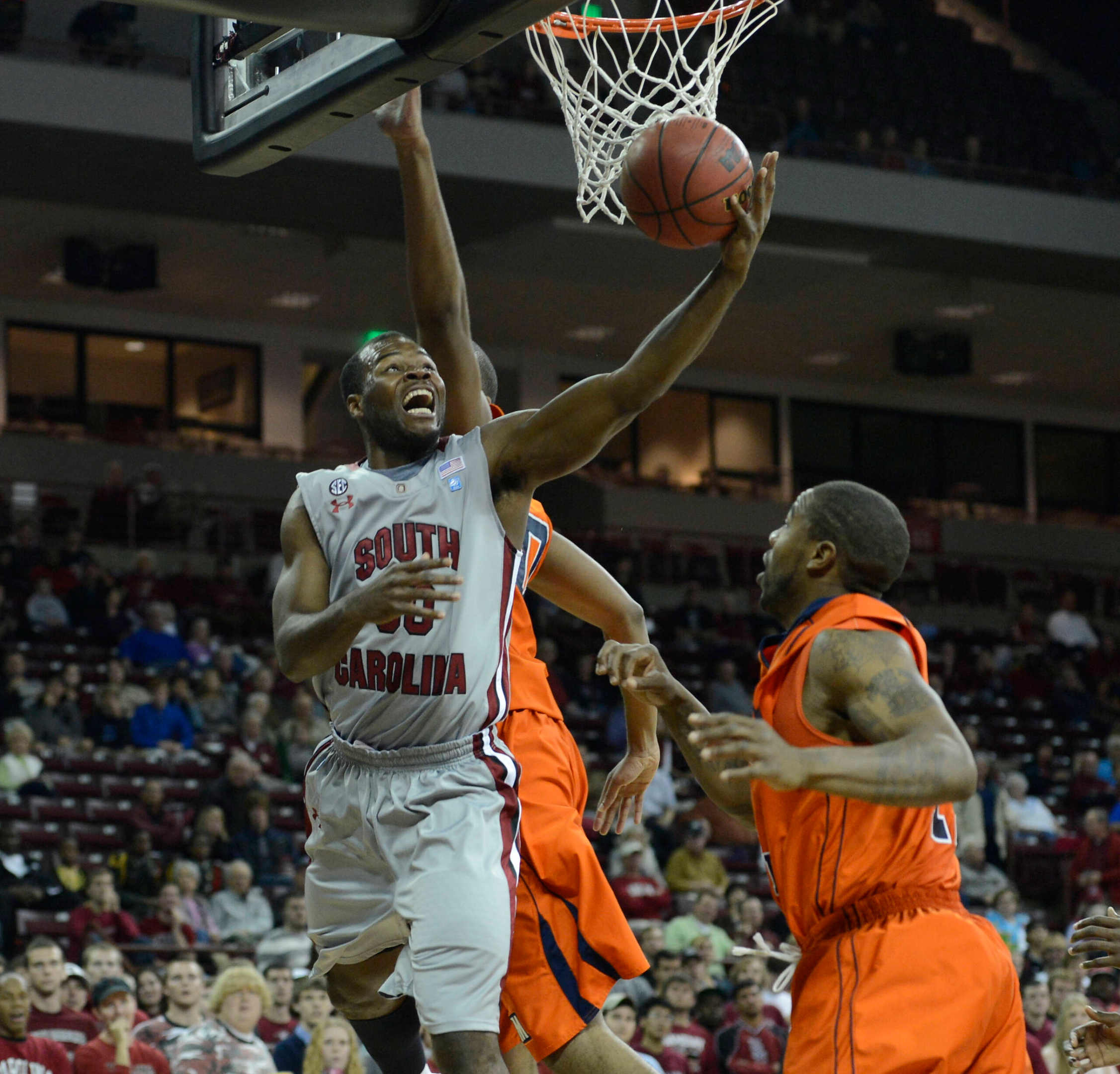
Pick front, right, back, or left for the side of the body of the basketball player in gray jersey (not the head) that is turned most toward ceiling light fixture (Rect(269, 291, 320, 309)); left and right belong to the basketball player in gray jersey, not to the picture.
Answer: back

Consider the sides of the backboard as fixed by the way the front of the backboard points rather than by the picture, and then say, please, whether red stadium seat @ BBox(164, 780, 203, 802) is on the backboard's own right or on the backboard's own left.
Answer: on the backboard's own left

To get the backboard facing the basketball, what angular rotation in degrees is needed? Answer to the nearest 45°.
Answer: approximately 45° to its right

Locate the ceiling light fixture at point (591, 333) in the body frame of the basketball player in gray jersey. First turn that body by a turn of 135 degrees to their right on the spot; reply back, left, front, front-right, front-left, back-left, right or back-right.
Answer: front-right

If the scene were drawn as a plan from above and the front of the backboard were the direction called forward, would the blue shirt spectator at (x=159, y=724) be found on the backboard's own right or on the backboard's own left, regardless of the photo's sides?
on the backboard's own left

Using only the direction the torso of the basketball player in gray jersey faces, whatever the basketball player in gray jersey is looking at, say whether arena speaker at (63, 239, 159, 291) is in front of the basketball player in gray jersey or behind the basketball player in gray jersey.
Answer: behind

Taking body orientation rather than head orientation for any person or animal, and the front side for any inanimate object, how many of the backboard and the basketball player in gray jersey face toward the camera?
1

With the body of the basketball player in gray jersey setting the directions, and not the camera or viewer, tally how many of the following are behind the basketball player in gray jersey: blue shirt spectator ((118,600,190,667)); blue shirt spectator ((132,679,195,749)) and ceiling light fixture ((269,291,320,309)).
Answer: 3

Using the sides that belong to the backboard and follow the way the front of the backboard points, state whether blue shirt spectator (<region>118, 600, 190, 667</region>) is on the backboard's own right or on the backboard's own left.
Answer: on the backboard's own left

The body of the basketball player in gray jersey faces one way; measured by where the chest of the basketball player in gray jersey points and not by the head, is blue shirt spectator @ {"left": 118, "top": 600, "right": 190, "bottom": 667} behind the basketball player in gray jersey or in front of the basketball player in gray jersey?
behind

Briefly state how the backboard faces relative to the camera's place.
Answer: facing away from the viewer and to the right of the viewer

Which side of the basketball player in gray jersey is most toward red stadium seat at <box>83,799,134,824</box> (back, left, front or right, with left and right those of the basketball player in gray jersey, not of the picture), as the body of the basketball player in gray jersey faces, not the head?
back

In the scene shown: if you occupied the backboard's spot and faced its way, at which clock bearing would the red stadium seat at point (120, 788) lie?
The red stadium seat is roughly at 10 o'clock from the backboard.

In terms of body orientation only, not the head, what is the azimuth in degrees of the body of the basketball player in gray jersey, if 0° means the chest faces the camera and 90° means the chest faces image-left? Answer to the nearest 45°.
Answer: approximately 0°
